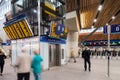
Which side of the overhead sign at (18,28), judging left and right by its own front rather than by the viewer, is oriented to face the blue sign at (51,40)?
left

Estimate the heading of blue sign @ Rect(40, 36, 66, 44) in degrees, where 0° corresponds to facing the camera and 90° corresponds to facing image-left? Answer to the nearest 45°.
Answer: approximately 315°
